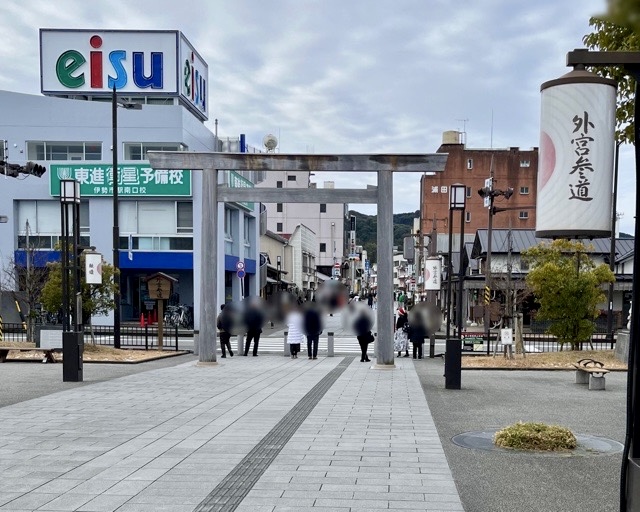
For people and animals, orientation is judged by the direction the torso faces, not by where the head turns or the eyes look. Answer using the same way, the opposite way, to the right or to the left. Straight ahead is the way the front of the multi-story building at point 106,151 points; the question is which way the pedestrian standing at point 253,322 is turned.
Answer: the opposite way

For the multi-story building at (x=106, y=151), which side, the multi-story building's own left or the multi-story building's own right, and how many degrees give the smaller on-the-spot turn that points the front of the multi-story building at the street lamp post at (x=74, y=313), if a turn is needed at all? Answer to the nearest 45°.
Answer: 0° — it already faces it

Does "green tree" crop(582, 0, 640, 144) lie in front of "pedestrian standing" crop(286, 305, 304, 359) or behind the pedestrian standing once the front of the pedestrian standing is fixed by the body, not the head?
behind

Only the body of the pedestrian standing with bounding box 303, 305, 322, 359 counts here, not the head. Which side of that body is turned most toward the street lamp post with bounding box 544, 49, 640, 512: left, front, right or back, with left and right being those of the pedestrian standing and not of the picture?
back

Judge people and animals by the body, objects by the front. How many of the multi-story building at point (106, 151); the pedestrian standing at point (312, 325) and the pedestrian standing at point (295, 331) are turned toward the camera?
1

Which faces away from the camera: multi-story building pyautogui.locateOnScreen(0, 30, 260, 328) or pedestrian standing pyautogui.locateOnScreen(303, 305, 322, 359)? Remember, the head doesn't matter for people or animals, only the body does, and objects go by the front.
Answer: the pedestrian standing

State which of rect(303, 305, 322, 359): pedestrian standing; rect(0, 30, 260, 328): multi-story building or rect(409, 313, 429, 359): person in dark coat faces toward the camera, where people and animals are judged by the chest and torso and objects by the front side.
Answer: the multi-story building

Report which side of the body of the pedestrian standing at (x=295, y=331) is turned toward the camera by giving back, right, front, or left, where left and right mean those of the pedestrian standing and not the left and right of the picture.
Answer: back

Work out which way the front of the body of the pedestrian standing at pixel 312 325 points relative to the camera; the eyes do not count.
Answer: away from the camera

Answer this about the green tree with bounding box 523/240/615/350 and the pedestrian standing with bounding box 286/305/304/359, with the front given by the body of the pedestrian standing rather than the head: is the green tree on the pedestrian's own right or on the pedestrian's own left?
on the pedestrian's own right

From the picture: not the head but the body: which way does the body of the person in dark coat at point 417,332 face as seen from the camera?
away from the camera

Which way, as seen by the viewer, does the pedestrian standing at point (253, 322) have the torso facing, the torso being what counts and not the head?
away from the camera
